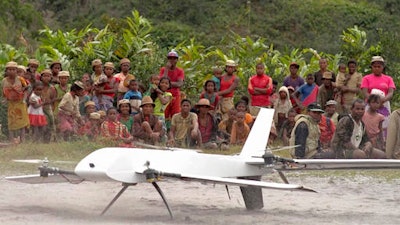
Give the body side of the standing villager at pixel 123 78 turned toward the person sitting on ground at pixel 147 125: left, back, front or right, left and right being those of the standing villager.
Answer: front

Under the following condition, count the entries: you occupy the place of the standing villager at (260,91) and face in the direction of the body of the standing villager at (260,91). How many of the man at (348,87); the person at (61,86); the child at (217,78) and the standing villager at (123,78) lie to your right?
3

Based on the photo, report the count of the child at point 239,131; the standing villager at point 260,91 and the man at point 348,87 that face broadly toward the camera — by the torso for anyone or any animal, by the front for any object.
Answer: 3

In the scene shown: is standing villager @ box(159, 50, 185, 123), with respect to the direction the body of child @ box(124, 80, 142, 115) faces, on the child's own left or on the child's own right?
on the child's own left

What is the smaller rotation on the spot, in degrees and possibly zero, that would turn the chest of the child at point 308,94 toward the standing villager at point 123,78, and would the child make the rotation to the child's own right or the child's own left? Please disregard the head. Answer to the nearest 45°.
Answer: approximately 90° to the child's own right

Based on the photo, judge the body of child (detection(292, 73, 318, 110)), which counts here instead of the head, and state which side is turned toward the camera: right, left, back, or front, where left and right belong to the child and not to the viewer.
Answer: front

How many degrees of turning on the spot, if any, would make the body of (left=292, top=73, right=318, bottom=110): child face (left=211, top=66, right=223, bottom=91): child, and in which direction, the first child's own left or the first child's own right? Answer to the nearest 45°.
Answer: approximately 90° to the first child's own right

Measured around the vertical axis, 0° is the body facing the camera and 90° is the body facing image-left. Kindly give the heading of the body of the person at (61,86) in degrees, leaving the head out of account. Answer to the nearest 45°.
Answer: approximately 0°
